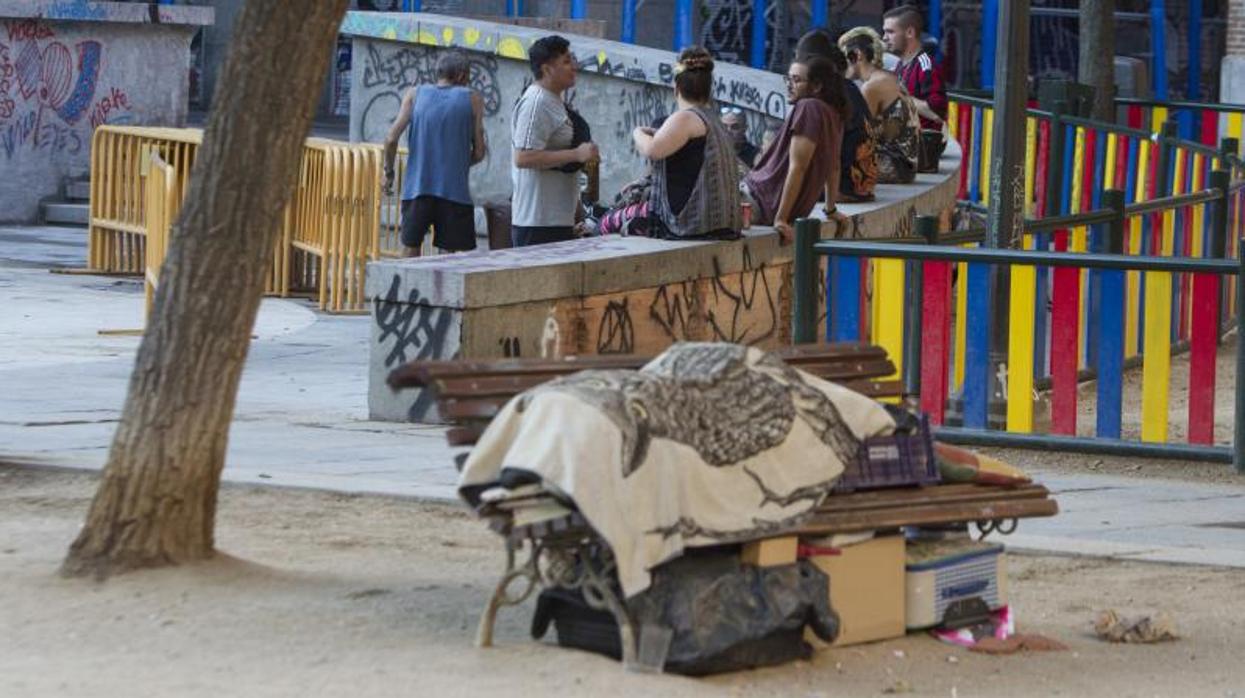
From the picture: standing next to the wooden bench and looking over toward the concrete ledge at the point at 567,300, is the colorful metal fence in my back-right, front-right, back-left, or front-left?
front-right

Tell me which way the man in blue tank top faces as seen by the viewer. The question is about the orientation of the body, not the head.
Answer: away from the camera

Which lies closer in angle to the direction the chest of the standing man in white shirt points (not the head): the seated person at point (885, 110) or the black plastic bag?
the seated person

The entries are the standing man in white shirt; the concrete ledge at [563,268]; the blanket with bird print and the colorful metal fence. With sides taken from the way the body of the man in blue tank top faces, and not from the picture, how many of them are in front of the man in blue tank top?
0

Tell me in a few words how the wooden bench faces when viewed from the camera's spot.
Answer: facing the viewer and to the right of the viewer

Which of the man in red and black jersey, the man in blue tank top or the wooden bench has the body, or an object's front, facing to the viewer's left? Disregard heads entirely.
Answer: the man in red and black jersey

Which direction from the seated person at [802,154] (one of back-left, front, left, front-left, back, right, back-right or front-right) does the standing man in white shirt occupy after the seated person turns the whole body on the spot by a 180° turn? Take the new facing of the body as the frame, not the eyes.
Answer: back-right

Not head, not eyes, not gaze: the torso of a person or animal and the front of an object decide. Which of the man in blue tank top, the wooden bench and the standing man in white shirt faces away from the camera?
the man in blue tank top

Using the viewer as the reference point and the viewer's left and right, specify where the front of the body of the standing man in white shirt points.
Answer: facing to the right of the viewer

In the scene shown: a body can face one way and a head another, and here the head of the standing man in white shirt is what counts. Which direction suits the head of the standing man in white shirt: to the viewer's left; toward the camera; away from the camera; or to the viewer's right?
to the viewer's right

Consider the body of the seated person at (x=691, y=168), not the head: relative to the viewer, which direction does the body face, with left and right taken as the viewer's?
facing away from the viewer and to the left of the viewer

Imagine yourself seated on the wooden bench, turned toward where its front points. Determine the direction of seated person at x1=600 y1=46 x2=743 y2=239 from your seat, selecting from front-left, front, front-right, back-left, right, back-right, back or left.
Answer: back-left

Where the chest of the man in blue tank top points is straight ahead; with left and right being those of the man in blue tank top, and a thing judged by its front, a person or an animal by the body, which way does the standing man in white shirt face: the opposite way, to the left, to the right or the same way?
to the right
